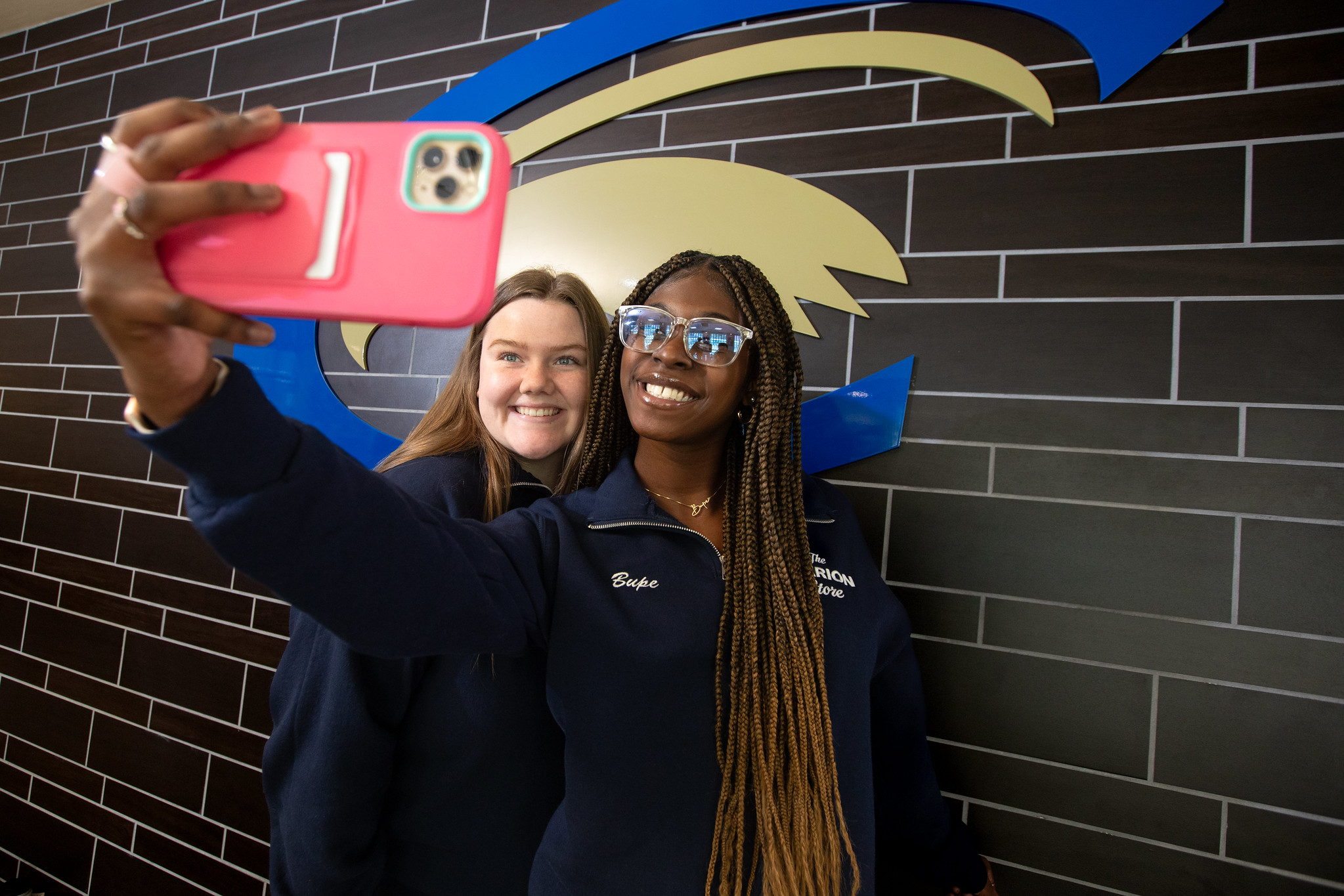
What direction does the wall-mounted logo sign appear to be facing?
toward the camera
